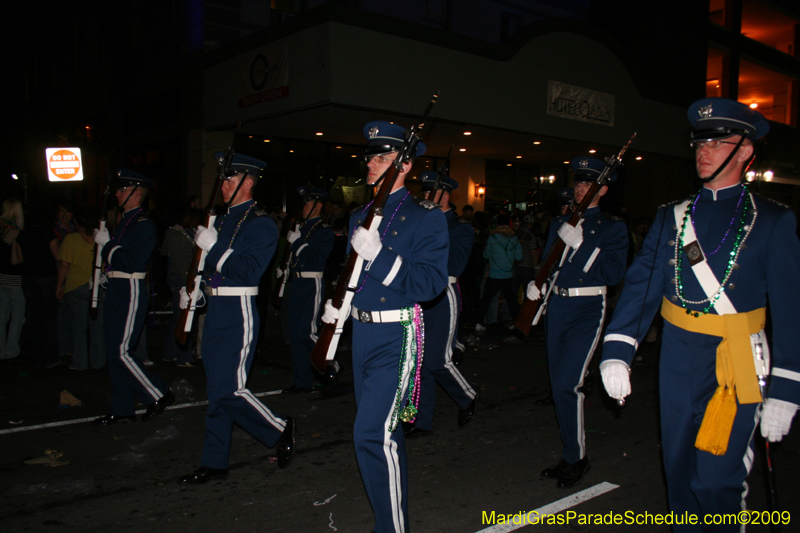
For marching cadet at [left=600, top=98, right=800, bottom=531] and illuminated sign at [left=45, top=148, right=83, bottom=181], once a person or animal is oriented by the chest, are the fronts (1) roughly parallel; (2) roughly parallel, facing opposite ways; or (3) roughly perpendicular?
roughly perpendicular

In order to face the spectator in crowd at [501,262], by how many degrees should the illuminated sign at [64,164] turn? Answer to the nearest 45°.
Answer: approximately 45° to its left

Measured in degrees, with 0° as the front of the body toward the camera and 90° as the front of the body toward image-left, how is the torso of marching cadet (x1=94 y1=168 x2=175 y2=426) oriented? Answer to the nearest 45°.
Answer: approximately 90°

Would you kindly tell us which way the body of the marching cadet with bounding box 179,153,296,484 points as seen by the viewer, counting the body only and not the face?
to the viewer's left

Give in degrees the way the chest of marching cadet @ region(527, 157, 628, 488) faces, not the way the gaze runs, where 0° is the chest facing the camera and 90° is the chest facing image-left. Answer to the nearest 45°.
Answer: approximately 45°

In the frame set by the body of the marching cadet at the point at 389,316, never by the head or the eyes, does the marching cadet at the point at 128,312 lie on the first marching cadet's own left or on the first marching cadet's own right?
on the first marching cadet's own right

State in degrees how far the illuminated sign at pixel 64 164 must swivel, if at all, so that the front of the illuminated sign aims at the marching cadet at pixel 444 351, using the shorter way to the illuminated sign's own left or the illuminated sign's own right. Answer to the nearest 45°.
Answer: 0° — it already faces them

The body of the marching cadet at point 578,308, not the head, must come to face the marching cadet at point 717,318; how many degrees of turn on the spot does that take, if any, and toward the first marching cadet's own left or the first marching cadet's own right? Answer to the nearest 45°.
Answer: approximately 45° to the first marching cadet's own left

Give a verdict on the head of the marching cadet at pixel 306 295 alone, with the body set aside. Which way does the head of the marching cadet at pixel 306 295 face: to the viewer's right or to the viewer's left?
to the viewer's left

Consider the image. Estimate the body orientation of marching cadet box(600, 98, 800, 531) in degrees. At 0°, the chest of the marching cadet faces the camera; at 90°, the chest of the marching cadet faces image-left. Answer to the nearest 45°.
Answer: approximately 45°
